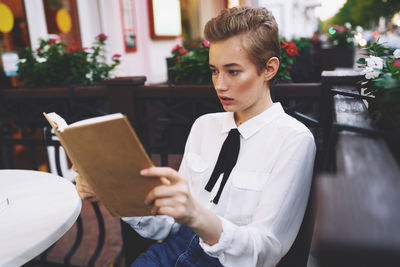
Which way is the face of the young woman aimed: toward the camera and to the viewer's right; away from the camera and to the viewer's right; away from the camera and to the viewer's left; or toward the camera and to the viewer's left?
toward the camera and to the viewer's left

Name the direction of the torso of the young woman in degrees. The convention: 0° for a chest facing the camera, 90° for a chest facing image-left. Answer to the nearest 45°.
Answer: approximately 45°

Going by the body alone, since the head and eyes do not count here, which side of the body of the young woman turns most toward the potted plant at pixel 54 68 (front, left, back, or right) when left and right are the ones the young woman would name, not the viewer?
right

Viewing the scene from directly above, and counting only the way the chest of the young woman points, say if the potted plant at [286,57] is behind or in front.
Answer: behind
